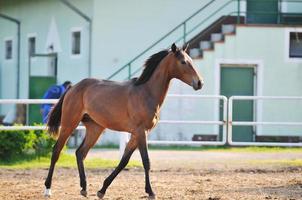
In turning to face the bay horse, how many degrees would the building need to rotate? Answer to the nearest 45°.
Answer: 0° — it already faces it

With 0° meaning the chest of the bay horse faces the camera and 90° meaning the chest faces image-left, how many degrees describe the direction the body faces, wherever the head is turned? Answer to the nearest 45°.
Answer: approximately 270°

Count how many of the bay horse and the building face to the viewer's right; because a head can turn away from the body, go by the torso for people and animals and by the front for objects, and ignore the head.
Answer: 1

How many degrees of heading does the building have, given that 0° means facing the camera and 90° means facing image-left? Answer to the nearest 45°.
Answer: approximately 0°

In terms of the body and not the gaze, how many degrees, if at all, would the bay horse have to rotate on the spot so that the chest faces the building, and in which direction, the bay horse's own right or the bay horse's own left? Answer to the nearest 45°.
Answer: approximately 90° to the bay horse's own left

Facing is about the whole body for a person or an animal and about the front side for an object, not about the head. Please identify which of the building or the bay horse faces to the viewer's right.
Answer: the bay horse

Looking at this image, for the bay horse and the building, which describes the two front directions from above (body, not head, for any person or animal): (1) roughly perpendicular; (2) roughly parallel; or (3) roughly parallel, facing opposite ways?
roughly perpendicular
